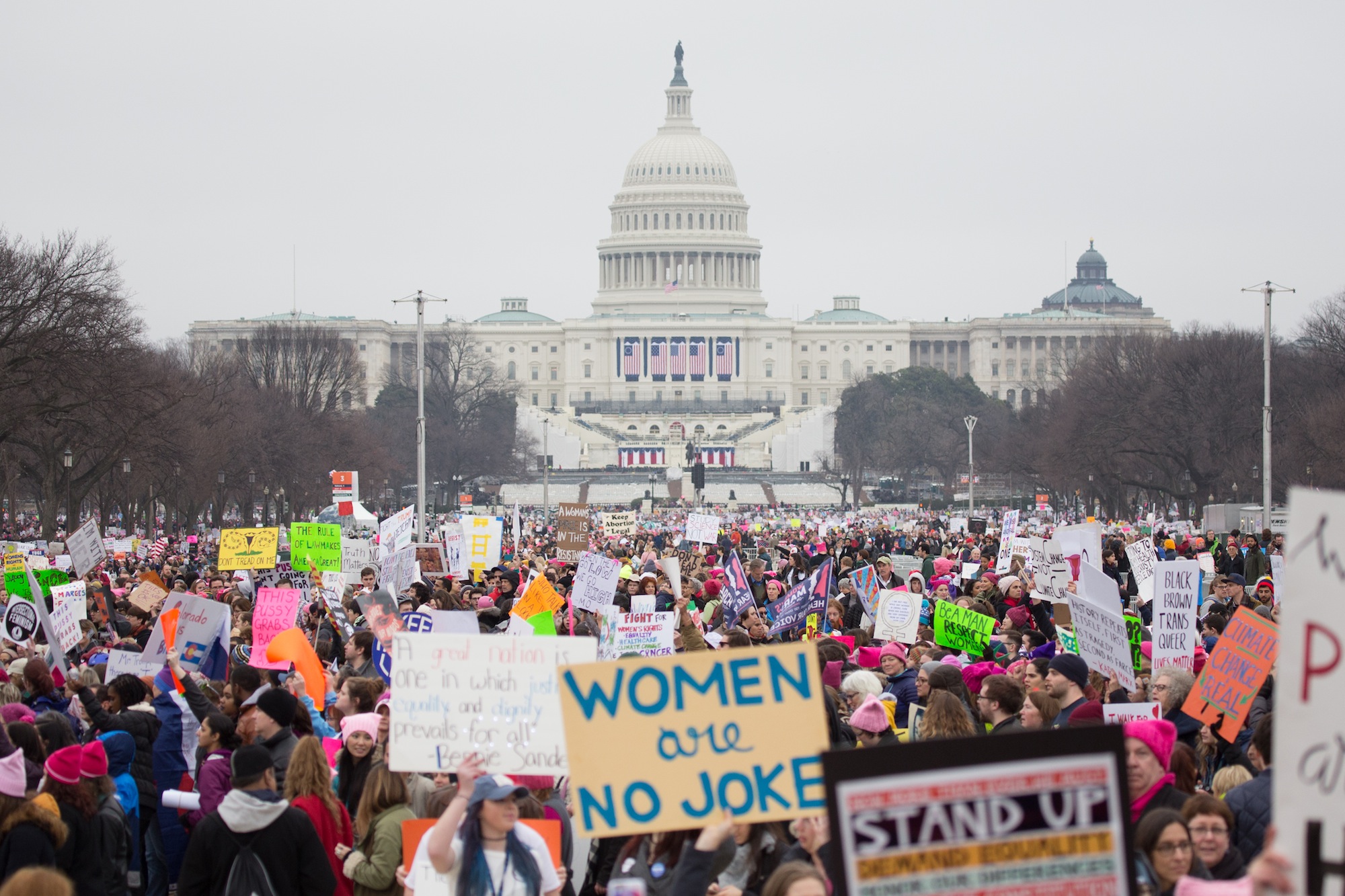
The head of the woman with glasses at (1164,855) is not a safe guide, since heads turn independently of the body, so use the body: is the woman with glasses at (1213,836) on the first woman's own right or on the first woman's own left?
on the first woman's own left

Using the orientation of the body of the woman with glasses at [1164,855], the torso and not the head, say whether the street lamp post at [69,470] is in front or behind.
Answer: behind

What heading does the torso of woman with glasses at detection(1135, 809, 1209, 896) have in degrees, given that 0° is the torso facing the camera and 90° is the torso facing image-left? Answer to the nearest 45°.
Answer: approximately 315°
